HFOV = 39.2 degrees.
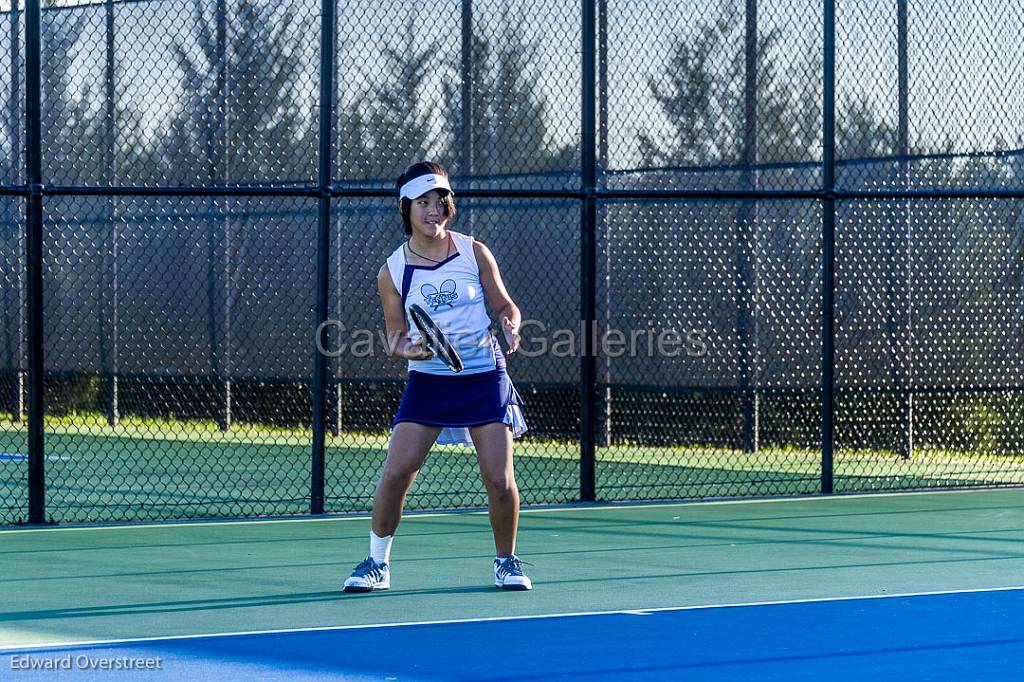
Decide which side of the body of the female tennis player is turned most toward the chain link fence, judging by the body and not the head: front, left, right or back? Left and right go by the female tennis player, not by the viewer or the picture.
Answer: back

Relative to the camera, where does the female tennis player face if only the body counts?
toward the camera

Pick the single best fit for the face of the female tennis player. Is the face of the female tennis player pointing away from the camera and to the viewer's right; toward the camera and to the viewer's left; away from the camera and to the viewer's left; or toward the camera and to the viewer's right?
toward the camera and to the viewer's right
